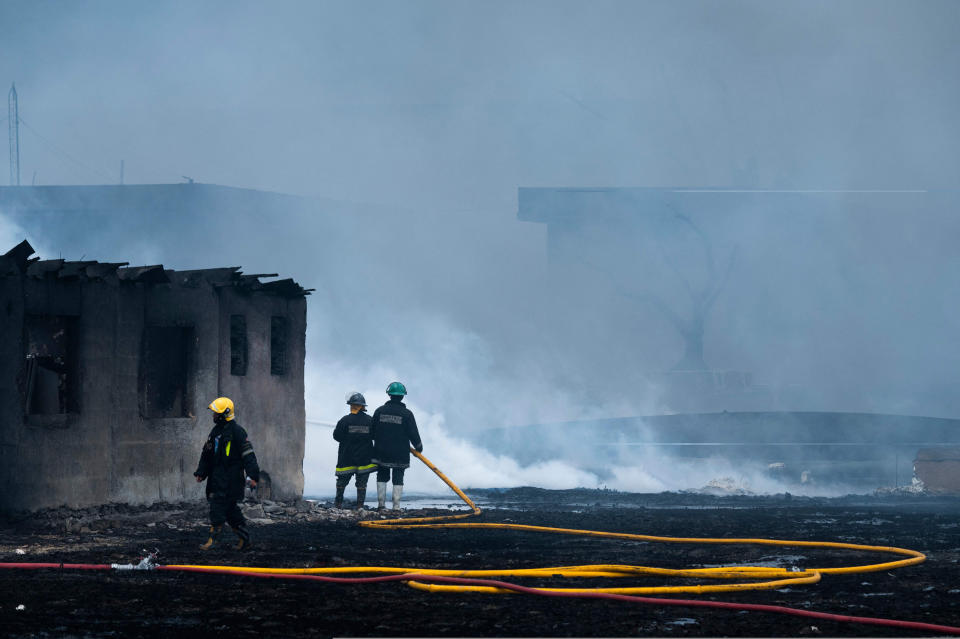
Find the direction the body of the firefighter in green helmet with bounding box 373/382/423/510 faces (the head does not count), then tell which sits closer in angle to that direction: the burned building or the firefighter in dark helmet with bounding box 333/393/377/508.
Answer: the burned building

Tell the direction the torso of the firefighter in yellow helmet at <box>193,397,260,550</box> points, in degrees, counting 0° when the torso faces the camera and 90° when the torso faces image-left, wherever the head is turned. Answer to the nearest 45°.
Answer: approximately 45°

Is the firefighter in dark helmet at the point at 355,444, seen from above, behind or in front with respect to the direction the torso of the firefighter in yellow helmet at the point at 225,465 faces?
behind

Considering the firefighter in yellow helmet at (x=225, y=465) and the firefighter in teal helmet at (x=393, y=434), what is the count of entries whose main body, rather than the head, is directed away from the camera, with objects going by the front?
1

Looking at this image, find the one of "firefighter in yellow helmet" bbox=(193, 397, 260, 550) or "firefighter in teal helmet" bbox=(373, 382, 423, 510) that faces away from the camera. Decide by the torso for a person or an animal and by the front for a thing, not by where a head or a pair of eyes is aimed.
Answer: "firefighter in teal helmet" bbox=(373, 382, 423, 510)

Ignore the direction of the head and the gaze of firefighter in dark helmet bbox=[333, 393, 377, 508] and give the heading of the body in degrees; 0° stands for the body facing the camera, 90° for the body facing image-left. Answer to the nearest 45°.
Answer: approximately 135°

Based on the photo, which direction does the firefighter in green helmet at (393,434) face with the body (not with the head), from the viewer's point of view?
away from the camera
